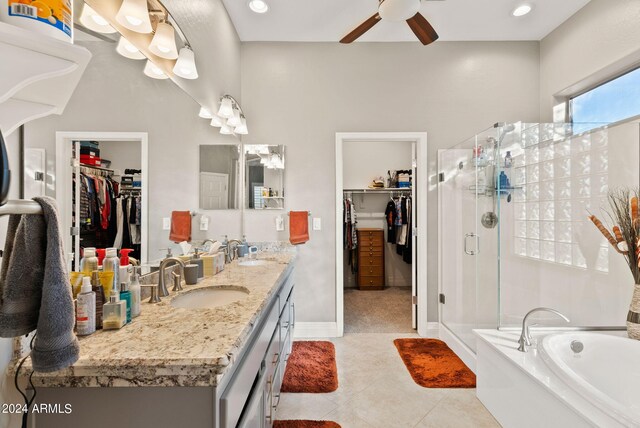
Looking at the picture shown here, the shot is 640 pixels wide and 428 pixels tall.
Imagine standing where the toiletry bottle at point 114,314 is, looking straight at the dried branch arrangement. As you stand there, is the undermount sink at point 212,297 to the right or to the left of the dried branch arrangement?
left

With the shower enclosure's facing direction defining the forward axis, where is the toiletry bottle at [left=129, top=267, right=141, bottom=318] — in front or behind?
in front

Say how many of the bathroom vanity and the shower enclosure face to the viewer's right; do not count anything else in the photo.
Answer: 1

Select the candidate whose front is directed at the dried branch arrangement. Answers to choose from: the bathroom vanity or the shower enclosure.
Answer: the bathroom vanity

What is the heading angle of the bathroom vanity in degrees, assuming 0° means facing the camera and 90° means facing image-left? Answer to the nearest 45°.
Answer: approximately 270°

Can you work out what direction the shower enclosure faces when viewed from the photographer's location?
facing the viewer and to the left of the viewer

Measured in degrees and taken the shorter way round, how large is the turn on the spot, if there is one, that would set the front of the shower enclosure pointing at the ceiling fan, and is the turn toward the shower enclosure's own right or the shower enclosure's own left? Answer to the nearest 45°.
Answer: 0° — it already faces it

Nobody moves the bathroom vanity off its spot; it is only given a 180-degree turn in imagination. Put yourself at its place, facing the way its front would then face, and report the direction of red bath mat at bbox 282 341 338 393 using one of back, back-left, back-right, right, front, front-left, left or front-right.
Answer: back-right

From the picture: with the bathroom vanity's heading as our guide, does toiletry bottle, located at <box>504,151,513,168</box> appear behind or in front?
in front

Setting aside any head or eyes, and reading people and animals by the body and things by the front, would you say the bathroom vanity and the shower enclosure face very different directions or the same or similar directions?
very different directions

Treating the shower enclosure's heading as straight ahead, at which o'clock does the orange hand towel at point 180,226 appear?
The orange hand towel is roughly at 12 o'clock from the shower enclosure.
